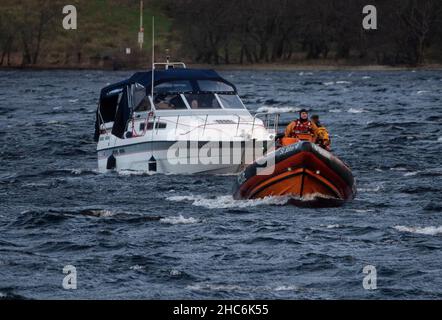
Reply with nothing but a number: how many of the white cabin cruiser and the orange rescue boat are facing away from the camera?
0

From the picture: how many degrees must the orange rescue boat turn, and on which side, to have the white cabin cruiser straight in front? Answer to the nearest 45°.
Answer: approximately 135° to its right

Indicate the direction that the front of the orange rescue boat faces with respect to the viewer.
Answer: facing the viewer

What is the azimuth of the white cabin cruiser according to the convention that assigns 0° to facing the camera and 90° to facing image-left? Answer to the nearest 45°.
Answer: approximately 315°

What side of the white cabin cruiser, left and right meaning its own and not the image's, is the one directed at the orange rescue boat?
front
